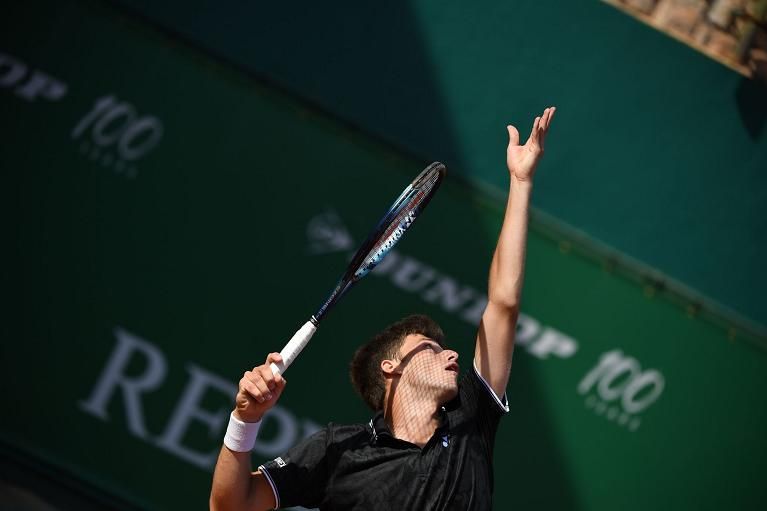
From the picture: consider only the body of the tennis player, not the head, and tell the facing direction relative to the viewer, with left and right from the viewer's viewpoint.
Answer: facing the viewer and to the right of the viewer
